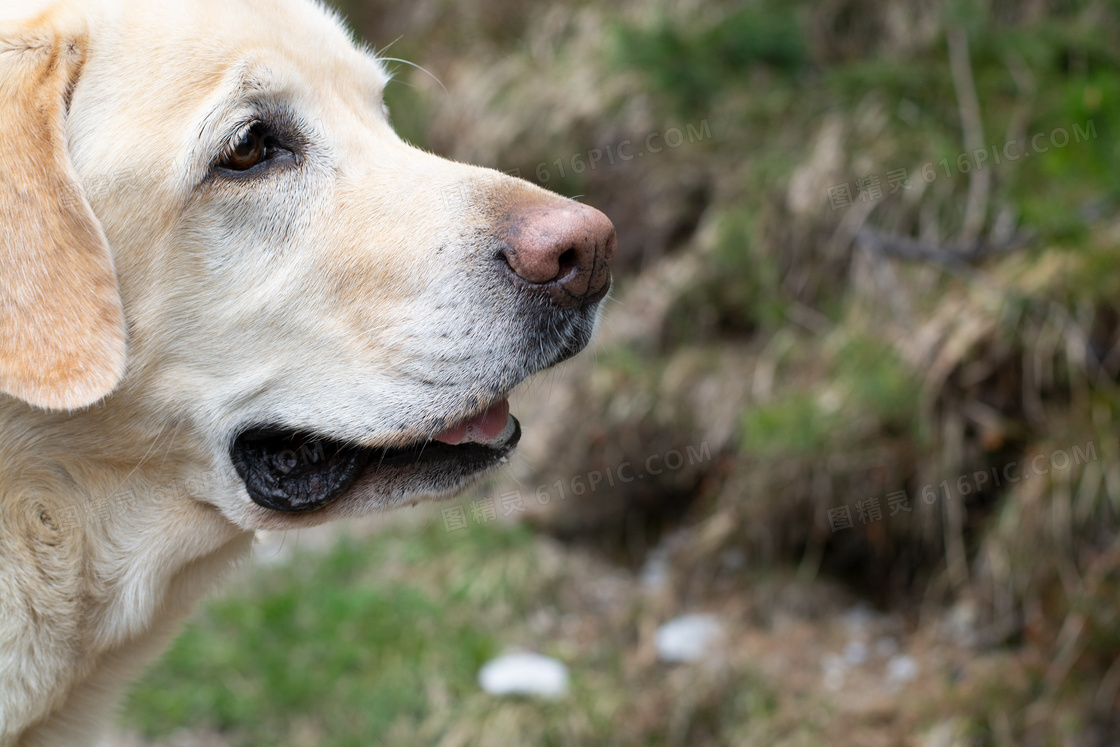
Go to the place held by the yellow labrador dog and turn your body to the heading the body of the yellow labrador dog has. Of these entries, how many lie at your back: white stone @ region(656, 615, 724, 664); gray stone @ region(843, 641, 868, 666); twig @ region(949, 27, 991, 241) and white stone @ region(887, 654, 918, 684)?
0

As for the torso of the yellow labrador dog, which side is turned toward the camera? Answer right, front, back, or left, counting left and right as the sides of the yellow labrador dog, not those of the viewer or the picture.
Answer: right

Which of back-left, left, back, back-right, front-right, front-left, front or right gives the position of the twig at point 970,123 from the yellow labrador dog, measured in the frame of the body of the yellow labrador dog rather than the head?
front-left

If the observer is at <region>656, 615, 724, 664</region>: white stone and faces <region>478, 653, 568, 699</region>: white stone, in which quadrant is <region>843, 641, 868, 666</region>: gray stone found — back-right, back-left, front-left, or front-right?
back-left

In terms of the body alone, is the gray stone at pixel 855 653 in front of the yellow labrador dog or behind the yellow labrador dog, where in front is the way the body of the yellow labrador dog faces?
in front

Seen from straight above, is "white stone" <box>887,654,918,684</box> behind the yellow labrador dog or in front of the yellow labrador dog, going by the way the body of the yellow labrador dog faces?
in front

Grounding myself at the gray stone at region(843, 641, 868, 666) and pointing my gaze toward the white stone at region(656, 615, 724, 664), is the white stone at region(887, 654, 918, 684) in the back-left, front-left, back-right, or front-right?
back-left

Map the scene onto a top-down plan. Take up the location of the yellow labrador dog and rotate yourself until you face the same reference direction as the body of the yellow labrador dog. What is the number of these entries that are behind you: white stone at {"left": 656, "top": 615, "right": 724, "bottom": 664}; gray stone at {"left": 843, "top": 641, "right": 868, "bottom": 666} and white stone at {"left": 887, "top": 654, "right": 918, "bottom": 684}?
0

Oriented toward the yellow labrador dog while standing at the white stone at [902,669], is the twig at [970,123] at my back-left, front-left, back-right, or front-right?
back-right

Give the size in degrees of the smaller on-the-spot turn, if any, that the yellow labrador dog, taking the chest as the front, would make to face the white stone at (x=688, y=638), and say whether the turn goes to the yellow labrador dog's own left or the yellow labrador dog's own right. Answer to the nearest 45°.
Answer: approximately 45° to the yellow labrador dog's own left
